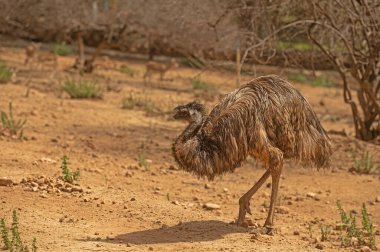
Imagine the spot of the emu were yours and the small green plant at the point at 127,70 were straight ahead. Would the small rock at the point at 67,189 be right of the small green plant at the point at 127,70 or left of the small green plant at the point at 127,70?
left

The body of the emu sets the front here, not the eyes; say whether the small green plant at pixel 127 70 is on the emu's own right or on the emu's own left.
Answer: on the emu's own right

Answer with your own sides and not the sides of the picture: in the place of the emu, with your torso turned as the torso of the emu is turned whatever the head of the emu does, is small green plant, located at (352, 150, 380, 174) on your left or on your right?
on your right

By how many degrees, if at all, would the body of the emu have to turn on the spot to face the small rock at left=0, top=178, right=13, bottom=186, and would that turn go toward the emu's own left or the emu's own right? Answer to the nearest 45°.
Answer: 0° — it already faces it

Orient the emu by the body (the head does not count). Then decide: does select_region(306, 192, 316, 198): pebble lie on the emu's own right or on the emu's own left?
on the emu's own right

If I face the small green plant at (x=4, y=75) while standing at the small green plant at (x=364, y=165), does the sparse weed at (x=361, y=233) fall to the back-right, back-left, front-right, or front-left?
back-left

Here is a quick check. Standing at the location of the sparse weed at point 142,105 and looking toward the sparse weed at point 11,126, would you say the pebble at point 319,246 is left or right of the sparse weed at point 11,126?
left

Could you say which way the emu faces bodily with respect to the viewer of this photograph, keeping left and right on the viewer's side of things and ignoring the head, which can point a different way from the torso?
facing to the left of the viewer

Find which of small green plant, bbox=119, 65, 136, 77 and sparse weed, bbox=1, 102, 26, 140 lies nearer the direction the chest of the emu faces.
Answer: the sparse weed

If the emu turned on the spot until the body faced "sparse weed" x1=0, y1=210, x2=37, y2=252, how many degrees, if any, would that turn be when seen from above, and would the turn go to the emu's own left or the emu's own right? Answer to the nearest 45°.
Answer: approximately 45° to the emu's own left

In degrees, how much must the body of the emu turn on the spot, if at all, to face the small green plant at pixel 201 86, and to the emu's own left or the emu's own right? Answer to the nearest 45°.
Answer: approximately 90° to the emu's own right

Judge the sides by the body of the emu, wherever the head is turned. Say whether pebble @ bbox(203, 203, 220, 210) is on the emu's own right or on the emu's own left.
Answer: on the emu's own right

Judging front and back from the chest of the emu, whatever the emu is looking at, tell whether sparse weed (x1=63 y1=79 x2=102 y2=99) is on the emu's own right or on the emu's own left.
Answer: on the emu's own right
